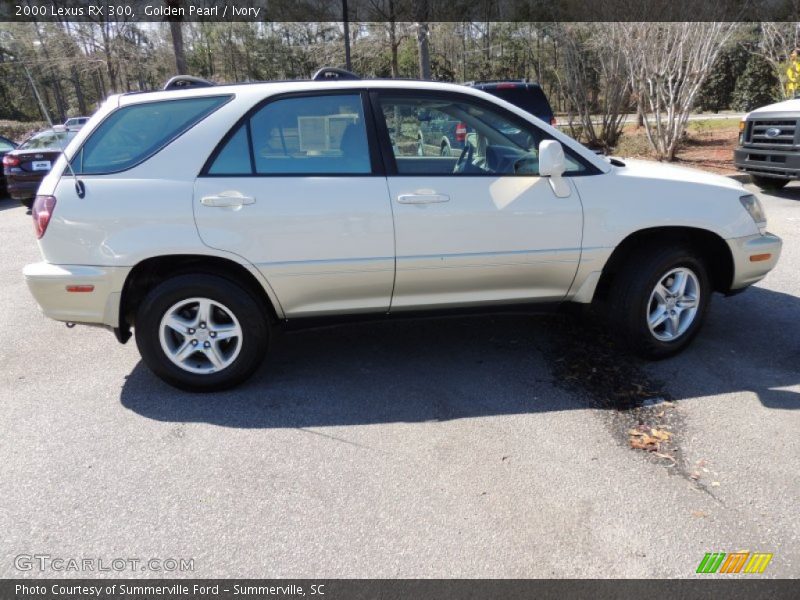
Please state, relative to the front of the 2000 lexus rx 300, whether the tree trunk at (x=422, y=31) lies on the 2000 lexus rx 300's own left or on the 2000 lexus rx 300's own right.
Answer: on the 2000 lexus rx 300's own left

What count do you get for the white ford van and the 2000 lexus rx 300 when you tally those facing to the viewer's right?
1

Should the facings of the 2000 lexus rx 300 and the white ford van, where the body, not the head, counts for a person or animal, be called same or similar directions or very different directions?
very different directions

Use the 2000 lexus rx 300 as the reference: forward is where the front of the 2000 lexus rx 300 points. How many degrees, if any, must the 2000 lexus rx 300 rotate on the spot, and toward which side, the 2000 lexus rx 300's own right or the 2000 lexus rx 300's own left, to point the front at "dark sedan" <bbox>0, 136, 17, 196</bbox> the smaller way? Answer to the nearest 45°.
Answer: approximately 135° to the 2000 lexus rx 300's own left

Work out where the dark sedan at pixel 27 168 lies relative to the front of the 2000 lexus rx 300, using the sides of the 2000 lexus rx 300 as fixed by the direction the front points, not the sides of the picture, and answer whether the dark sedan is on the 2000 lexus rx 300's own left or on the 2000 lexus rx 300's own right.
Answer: on the 2000 lexus rx 300's own left

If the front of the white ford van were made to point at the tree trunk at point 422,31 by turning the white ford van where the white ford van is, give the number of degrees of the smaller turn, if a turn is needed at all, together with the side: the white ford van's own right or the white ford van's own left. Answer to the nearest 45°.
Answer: approximately 90° to the white ford van's own right

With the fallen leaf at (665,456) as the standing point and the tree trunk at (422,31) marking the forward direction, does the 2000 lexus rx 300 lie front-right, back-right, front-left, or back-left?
front-left

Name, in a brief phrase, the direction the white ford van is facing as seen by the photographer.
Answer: facing the viewer and to the left of the viewer

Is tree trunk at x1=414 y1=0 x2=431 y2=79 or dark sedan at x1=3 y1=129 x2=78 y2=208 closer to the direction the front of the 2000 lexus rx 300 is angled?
the tree trunk

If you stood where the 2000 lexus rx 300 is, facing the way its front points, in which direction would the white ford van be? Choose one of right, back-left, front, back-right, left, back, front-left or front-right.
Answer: front-left

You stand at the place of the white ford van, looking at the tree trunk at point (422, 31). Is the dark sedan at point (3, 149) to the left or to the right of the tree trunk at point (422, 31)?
left

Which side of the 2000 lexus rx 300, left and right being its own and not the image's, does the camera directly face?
right
